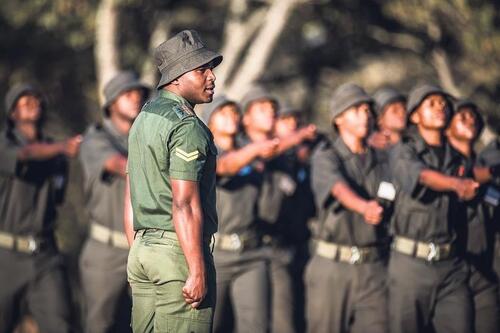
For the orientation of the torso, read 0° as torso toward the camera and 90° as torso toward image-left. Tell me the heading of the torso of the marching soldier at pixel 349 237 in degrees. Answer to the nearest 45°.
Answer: approximately 315°

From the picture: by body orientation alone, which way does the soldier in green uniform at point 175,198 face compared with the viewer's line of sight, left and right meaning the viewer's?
facing away from the viewer and to the right of the viewer

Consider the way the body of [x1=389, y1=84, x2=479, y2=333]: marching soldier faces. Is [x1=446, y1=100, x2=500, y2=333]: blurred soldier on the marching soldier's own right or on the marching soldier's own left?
on the marching soldier's own left

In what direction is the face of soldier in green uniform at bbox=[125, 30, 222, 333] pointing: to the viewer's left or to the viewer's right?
to the viewer's right

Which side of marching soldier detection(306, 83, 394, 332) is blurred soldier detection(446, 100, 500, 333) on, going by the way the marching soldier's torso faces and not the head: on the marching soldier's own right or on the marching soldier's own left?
on the marching soldier's own left

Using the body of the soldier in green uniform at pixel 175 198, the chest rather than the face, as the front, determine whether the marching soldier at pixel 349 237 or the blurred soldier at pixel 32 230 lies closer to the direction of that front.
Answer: the marching soldier
